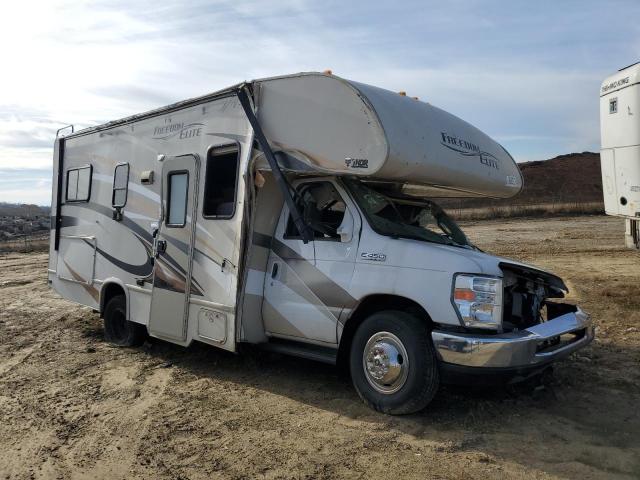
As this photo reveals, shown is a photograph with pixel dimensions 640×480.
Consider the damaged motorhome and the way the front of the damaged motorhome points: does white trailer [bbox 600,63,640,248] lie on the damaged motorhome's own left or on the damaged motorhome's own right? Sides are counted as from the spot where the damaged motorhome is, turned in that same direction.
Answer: on the damaged motorhome's own left

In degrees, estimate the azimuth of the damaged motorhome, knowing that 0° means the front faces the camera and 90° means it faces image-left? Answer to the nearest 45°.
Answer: approximately 315°
